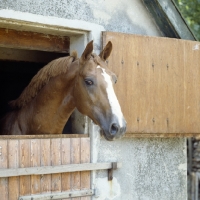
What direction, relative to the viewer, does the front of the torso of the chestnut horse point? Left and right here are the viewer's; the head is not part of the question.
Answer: facing the viewer and to the right of the viewer

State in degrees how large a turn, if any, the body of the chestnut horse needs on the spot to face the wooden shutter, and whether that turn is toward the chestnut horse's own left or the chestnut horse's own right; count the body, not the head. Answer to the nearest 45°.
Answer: approximately 90° to the chestnut horse's own left
